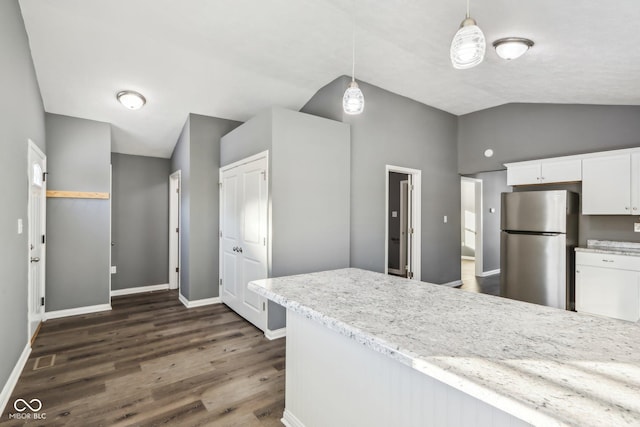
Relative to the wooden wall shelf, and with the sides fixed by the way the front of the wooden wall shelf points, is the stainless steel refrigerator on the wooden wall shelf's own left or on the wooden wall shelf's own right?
on the wooden wall shelf's own left

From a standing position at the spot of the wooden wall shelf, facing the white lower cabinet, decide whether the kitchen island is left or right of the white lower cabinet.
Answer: right

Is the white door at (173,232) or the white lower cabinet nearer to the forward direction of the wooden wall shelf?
the white lower cabinet

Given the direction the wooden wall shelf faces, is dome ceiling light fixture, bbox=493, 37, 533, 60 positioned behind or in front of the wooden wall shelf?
in front

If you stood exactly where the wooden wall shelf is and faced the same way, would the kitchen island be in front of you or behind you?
in front

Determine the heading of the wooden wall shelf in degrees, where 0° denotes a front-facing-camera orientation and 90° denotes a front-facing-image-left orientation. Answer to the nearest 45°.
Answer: approximately 0°

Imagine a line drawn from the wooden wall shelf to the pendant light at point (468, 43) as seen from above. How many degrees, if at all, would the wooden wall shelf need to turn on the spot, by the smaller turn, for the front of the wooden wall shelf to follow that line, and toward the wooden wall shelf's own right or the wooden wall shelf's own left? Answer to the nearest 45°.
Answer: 0° — it already faces it

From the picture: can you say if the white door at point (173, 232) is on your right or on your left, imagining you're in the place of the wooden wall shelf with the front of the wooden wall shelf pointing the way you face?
on your left

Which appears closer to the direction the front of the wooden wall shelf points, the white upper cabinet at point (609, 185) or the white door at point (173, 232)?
the white upper cabinet

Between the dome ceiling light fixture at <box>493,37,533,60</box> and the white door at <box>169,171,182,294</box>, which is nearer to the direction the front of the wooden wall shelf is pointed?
the dome ceiling light fixture

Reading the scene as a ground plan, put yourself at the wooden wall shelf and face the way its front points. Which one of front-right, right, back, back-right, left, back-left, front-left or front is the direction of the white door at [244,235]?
front-left
